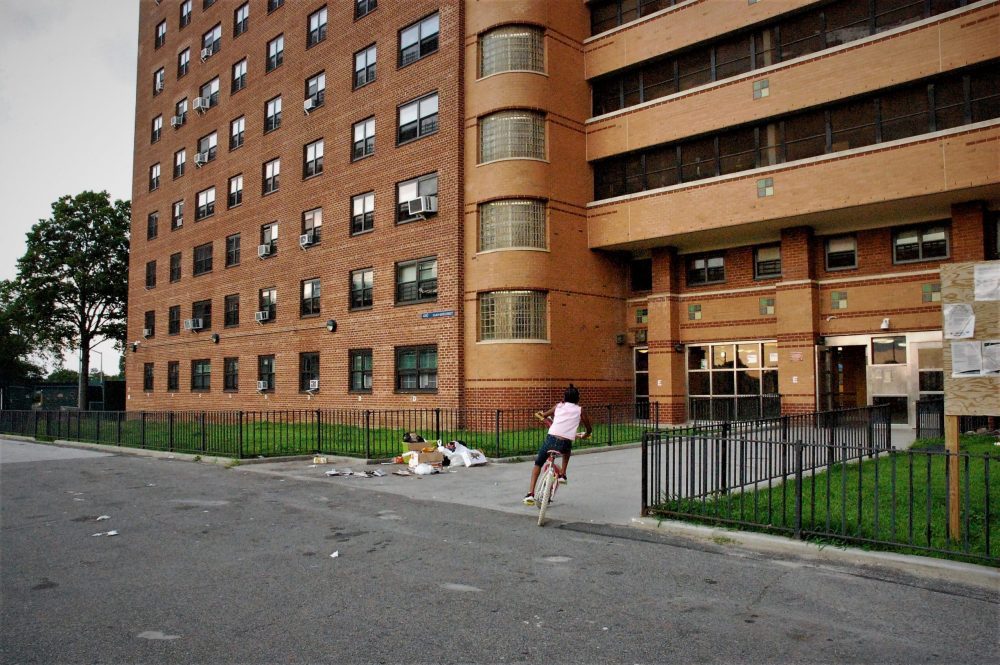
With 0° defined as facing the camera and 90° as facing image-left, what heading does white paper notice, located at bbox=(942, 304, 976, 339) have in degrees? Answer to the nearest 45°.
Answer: approximately 0°

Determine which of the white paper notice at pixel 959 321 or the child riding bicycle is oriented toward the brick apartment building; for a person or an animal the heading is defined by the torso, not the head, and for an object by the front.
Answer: the child riding bicycle

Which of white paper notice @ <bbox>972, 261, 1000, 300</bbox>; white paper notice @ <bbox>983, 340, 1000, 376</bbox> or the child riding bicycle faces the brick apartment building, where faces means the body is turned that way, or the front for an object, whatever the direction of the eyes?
the child riding bicycle

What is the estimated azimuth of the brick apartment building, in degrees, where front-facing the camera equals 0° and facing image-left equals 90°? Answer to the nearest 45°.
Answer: approximately 45°

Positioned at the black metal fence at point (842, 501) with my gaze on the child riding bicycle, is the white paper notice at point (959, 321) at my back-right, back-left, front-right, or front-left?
back-right

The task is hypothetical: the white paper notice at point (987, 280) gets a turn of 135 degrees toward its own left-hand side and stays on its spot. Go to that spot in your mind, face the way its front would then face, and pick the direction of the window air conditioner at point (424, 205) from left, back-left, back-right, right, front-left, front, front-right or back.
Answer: left

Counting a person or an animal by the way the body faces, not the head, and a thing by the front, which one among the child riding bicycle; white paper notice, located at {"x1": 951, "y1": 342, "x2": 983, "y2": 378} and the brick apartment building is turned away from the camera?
the child riding bicycle

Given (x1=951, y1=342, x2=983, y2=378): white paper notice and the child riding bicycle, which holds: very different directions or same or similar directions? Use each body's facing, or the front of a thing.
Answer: very different directions

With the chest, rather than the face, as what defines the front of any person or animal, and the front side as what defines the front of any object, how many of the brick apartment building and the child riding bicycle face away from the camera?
1

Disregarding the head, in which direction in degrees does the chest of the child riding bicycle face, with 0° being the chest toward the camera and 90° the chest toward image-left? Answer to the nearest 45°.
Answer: approximately 180°

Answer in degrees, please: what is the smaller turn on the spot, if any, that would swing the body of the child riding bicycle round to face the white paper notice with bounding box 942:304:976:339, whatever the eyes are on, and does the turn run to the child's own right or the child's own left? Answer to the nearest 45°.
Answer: approximately 135° to the child's own right
